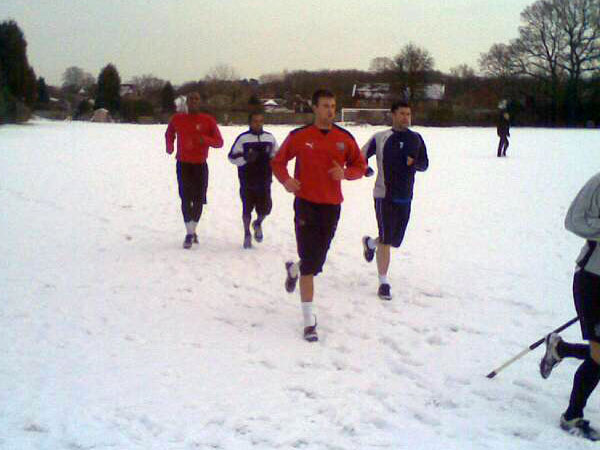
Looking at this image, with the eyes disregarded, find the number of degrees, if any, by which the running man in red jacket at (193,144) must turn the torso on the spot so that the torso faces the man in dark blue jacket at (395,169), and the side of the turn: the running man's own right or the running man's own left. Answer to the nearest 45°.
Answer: approximately 45° to the running man's own left

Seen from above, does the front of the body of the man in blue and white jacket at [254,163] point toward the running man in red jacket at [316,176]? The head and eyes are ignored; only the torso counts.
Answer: yes

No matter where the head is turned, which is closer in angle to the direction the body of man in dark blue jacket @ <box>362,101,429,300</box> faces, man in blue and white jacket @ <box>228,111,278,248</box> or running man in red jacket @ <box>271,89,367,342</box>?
the running man in red jacket

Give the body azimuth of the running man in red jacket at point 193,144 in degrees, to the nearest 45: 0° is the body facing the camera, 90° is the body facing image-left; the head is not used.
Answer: approximately 0°

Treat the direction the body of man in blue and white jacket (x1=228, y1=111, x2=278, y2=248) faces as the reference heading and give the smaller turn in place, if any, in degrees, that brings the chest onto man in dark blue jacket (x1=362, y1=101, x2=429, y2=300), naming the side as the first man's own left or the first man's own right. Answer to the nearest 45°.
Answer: approximately 45° to the first man's own left

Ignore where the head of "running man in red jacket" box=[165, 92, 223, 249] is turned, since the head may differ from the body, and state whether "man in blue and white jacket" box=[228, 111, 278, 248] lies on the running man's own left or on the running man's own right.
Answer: on the running man's own left

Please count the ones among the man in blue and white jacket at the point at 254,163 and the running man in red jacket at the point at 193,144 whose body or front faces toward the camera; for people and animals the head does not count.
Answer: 2

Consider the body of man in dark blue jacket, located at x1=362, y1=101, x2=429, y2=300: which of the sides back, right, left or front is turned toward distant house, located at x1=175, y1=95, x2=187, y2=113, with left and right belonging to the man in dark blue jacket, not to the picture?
back
